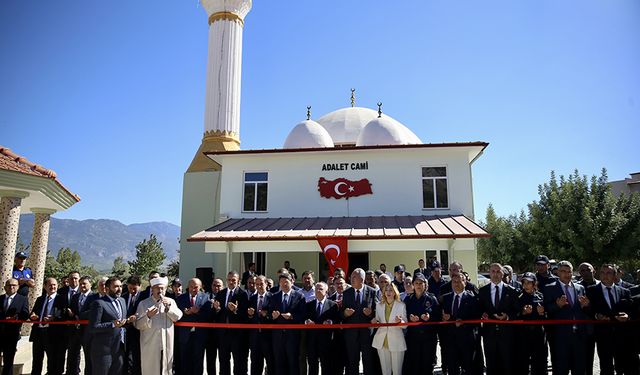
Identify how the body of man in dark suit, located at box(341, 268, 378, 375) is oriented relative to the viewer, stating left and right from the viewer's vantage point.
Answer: facing the viewer

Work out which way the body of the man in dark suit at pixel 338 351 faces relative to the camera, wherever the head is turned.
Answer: toward the camera

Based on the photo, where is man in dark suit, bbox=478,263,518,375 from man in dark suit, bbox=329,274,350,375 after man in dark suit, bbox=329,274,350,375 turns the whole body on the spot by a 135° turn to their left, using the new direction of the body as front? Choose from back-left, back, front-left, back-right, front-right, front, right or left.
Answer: front-right

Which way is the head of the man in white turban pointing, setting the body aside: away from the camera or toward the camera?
toward the camera

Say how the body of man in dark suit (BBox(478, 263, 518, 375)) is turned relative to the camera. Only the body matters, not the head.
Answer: toward the camera

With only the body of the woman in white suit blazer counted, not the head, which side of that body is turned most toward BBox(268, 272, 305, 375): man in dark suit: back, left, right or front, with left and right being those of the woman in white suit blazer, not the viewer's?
right

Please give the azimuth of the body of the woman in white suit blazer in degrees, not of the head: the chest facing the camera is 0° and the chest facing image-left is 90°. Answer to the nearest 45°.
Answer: approximately 0°

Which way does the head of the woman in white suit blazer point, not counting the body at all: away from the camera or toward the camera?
toward the camera

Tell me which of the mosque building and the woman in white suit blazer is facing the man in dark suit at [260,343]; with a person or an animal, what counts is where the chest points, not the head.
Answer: the mosque building

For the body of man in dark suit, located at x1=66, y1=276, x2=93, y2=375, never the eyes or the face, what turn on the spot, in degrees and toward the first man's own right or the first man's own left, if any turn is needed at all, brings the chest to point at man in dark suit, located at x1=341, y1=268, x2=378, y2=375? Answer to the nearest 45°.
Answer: approximately 45° to the first man's own left

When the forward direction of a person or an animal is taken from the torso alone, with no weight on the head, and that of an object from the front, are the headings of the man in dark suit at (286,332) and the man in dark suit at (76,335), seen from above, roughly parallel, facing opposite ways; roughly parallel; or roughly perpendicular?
roughly parallel

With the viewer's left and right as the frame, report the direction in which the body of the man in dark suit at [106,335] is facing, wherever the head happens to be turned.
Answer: facing the viewer and to the right of the viewer

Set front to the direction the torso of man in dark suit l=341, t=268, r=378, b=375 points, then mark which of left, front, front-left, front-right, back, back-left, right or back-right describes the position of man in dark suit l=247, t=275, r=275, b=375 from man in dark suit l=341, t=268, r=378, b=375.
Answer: right

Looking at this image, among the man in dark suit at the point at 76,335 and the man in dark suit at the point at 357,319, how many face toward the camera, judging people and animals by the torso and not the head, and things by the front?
2

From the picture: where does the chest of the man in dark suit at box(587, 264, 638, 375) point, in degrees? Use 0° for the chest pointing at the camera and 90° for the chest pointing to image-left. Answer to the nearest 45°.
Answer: approximately 0°

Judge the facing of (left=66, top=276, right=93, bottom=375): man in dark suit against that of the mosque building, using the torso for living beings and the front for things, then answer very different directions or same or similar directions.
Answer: same or similar directions
